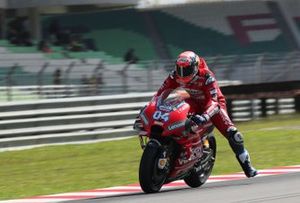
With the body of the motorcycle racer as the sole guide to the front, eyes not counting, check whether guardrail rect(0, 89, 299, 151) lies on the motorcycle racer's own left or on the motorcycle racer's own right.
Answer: on the motorcycle racer's own right

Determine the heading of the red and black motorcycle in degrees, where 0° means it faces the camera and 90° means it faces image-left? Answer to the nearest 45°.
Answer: approximately 45°

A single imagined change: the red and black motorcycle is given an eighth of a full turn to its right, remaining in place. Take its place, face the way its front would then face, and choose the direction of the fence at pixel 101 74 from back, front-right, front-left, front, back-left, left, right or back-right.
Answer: right

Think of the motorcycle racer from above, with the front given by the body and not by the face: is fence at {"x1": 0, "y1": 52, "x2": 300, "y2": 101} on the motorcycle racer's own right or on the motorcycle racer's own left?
on the motorcycle racer's own right

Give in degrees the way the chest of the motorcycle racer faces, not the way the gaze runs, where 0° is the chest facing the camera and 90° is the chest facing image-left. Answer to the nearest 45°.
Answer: approximately 45°
